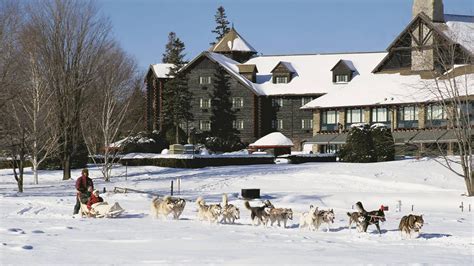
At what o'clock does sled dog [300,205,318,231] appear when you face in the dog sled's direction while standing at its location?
The sled dog is roughly at 1 o'clock from the dog sled.

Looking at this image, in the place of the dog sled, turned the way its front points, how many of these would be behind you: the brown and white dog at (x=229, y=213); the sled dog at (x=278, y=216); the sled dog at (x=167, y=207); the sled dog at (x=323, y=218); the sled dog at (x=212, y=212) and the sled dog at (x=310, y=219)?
0

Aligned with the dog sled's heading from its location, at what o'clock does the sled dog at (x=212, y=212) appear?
The sled dog is roughly at 1 o'clock from the dog sled.

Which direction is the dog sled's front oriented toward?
to the viewer's right

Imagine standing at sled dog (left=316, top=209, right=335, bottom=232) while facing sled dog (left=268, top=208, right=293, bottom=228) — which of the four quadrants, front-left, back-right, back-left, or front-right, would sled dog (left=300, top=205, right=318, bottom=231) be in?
front-left

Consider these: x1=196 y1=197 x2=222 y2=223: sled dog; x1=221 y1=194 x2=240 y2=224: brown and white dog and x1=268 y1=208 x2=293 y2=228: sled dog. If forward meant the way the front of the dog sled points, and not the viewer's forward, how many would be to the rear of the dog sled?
0

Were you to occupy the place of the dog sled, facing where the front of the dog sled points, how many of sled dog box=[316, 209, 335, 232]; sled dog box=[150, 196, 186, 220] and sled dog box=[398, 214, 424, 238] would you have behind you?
0

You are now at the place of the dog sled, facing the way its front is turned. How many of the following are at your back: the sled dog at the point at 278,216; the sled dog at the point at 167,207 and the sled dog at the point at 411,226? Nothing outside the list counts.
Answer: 0

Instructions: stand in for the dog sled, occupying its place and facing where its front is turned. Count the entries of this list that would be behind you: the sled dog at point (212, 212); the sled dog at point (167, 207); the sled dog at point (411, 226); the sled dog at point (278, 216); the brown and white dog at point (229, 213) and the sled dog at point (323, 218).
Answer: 0

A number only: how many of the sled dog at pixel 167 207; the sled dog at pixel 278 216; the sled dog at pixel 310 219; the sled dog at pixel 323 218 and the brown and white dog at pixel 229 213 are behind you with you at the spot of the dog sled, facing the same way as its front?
0

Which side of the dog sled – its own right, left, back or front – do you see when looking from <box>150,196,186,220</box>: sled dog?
front

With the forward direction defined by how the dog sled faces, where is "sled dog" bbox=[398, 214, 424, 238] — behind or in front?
in front

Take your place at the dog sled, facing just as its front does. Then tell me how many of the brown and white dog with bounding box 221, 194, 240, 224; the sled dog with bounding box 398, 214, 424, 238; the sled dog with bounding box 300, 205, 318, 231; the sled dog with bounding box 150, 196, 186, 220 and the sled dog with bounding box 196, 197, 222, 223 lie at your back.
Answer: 0
